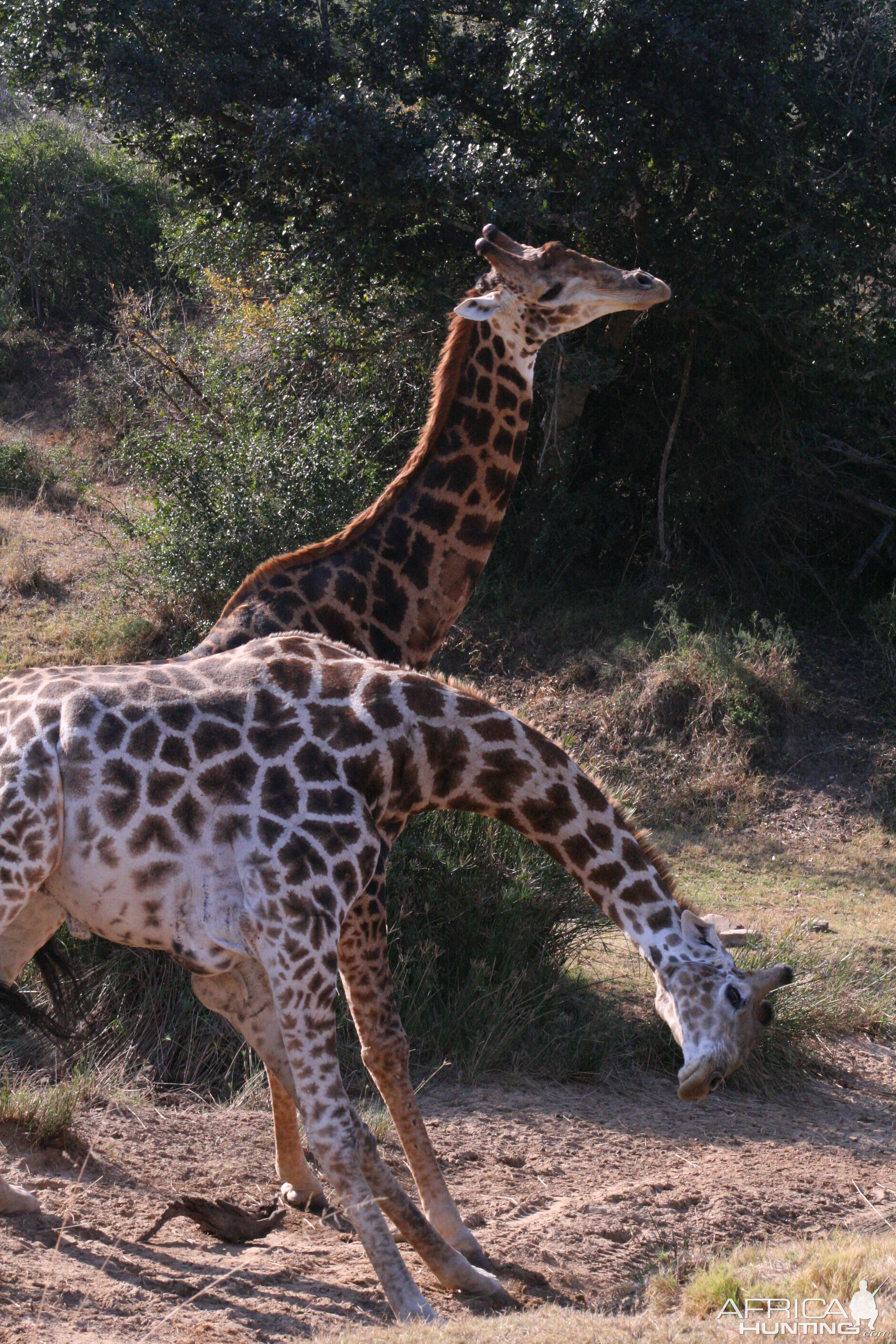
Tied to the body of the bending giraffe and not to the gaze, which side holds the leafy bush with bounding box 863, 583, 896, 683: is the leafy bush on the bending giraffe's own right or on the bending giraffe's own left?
on the bending giraffe's own left

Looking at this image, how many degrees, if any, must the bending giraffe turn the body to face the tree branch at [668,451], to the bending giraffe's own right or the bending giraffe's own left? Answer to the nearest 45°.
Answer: approximately 90° to the bending giraffe's own left

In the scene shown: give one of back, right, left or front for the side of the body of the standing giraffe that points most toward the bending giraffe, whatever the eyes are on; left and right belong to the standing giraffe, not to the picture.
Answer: right

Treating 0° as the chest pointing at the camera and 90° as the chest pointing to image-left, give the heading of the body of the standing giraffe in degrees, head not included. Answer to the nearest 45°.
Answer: approximately 270°

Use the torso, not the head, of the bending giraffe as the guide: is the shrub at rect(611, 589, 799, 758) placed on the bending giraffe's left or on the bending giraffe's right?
on the bending giraffe's left

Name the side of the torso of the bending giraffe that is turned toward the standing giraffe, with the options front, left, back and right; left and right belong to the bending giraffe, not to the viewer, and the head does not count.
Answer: left

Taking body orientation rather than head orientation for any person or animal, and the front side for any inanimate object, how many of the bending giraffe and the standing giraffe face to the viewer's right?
2

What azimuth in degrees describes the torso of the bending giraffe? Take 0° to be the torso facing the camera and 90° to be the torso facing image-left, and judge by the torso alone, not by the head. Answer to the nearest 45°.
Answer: approximately 270°

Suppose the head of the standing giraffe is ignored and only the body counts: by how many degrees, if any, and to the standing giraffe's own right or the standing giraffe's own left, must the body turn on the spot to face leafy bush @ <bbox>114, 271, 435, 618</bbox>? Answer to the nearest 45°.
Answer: approximately 90° to the standing giraffe's own left
